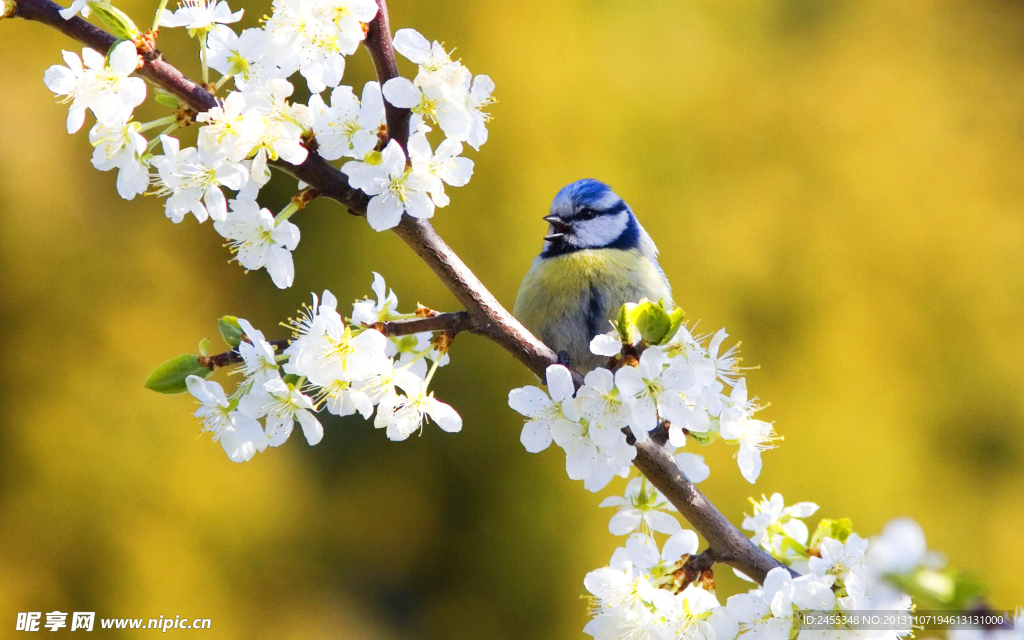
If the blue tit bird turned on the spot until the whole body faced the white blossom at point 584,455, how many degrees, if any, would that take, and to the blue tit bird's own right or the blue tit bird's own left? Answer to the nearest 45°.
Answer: approximately 45° to the blue tit bird's own left

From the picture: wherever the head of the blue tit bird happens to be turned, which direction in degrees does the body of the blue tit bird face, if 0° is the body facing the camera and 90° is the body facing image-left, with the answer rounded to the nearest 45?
approximately 45°

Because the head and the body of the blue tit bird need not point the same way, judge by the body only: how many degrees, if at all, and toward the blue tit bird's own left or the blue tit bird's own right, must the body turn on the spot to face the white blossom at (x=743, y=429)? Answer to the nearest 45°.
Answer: approximately 45° to the blue tit bird's own left

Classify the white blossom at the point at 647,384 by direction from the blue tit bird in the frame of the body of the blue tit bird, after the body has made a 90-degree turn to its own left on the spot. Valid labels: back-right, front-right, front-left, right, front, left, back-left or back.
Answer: front-right
